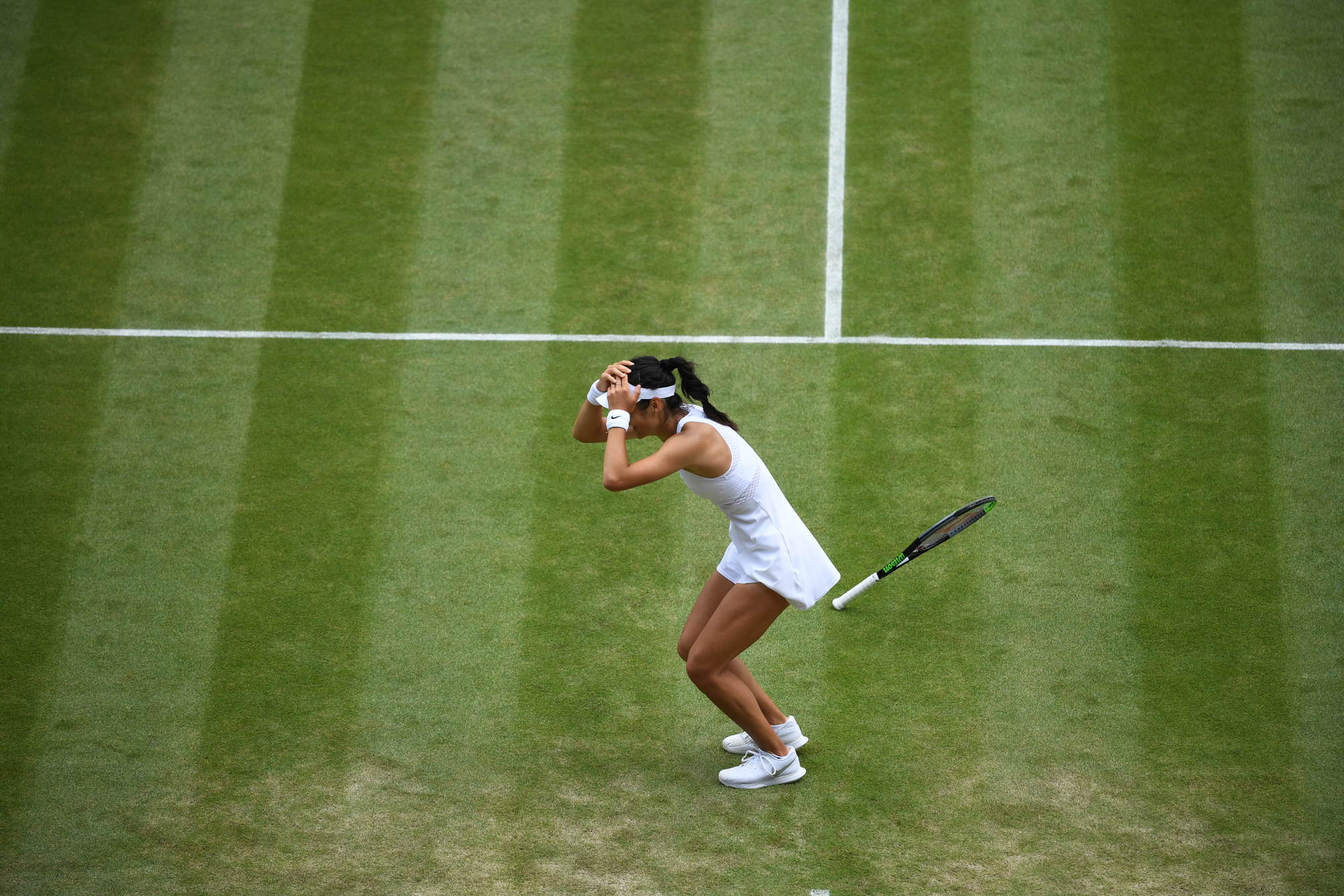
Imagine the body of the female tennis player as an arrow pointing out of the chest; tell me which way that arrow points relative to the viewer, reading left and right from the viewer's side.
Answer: facing to the left of the viewer
